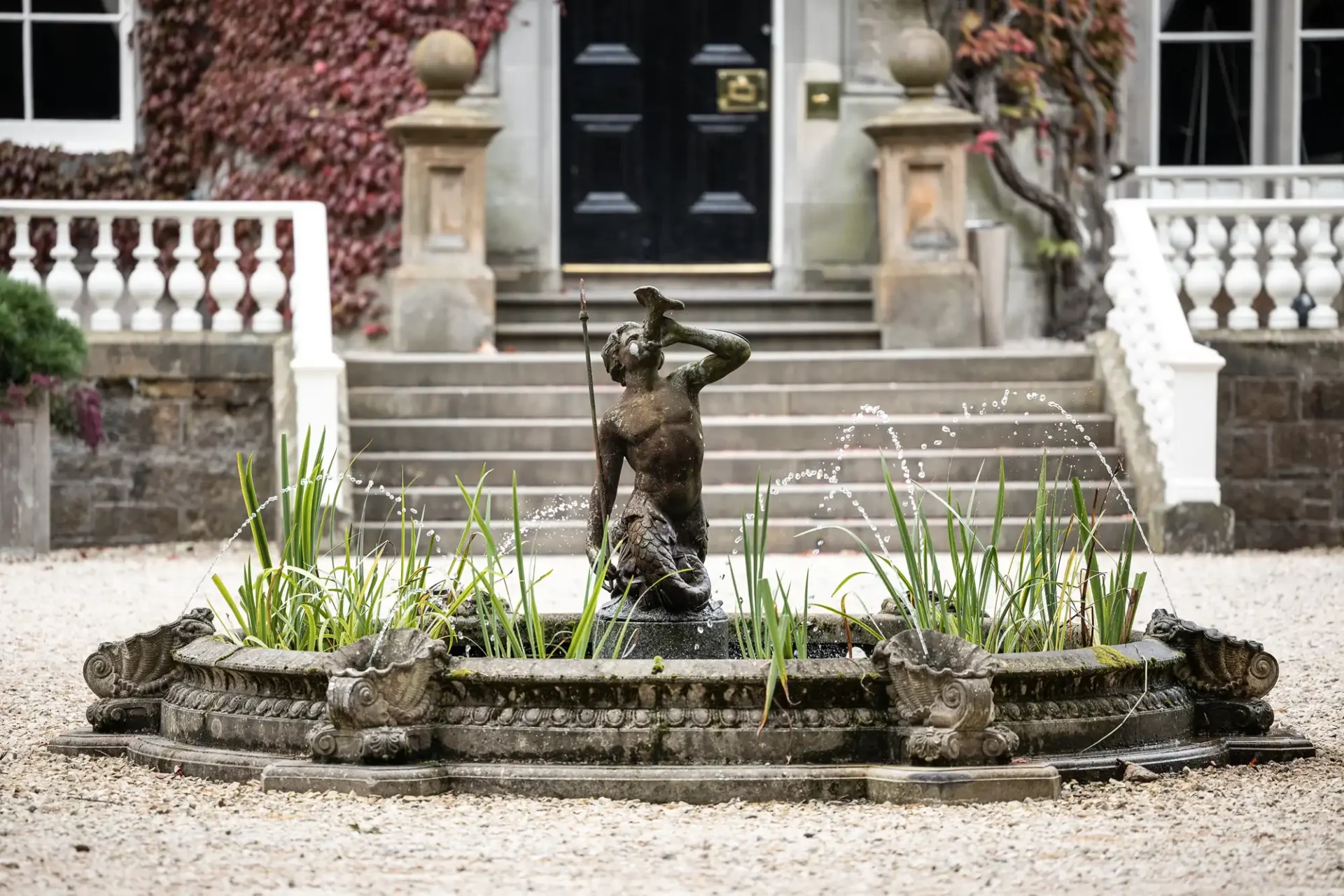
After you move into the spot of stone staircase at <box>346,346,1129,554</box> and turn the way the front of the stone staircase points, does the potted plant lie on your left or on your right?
on your right

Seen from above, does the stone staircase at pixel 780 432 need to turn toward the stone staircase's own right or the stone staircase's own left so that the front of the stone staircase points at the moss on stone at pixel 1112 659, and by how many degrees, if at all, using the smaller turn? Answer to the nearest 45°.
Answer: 0° — it already faces it

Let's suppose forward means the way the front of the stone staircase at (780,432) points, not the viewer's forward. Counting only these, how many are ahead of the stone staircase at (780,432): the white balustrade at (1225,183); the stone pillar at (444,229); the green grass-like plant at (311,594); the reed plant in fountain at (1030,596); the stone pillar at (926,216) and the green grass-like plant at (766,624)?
3

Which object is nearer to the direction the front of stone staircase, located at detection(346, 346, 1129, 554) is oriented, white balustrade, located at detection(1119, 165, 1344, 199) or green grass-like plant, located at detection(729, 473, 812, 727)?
the green grass-like plant

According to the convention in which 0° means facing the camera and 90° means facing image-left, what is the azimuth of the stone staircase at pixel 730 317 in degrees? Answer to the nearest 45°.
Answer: approximately 0°

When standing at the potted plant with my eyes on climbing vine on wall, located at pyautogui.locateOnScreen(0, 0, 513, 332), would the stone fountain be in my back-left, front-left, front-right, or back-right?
back-right

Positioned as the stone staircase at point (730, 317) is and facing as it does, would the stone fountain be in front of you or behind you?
in front

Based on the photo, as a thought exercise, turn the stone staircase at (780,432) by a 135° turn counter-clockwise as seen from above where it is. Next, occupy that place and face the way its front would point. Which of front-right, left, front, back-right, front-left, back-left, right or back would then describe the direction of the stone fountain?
back-right

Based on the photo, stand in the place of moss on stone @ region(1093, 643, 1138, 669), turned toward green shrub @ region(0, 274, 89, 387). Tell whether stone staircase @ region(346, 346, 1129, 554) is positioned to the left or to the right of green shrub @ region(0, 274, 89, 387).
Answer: right

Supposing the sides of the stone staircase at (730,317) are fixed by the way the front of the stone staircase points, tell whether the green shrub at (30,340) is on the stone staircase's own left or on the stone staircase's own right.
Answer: on the stone staircase's own right

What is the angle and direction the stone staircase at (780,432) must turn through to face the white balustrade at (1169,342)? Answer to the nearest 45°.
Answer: approximately 90° to its left

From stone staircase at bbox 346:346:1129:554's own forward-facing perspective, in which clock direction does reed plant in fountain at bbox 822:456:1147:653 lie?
The reed plant in fountain is roughly at 12 o'clock from the stone staircase.

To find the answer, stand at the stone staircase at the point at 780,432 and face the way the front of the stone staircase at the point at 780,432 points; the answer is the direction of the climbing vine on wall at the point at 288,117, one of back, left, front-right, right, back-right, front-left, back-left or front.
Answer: back-right

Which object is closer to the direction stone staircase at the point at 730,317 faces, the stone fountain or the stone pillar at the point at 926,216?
the stone fountain
